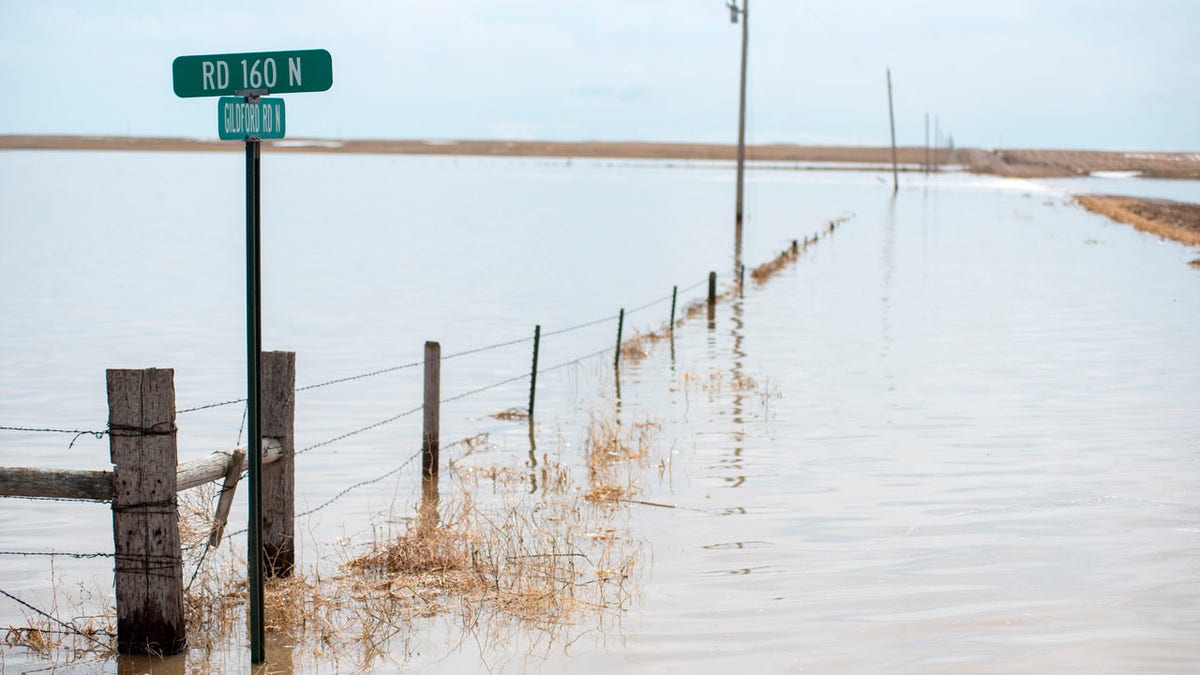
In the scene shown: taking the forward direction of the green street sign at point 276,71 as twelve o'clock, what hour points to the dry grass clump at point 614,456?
The dry grass clump is roughly at 7 o'clock from the green street sign.

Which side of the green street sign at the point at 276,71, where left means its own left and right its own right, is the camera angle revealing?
front

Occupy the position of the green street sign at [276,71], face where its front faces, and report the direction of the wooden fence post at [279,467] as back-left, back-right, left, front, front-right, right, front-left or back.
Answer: back
